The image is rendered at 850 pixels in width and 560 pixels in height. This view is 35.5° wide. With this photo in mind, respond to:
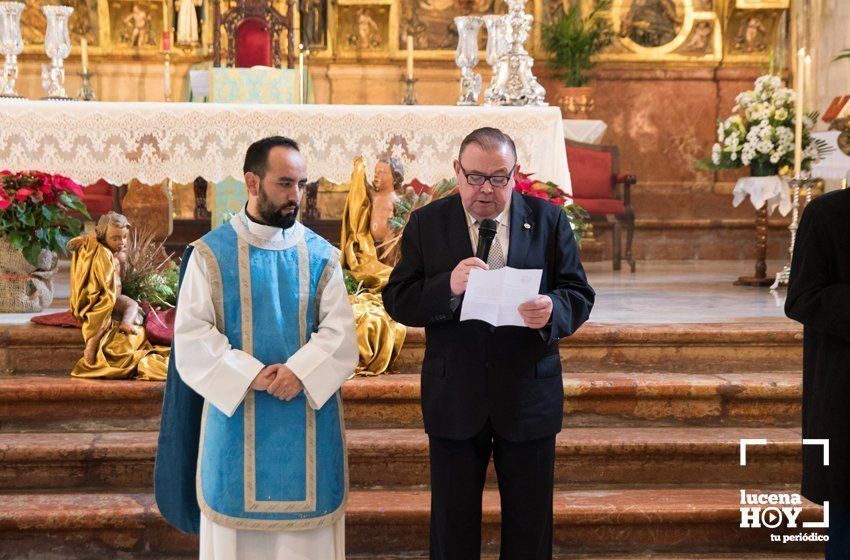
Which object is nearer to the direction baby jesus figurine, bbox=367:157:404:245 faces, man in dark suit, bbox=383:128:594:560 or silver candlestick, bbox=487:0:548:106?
the man in dark suit

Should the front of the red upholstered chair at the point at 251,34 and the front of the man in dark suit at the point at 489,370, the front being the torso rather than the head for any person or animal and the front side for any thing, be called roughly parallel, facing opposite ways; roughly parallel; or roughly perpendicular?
roughly parallel

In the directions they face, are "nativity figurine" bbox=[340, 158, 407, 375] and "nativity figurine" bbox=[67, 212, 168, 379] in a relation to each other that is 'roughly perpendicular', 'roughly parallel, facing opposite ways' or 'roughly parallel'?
roughly perpendicular

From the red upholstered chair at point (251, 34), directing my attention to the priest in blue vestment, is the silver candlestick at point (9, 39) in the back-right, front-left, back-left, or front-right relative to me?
front-right

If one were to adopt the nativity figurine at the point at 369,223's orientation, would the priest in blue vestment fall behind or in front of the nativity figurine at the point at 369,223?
in front

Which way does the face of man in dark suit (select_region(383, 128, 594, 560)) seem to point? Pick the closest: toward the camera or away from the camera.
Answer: toward the camera

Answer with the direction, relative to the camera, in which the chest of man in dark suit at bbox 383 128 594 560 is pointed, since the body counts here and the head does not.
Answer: toward the camera

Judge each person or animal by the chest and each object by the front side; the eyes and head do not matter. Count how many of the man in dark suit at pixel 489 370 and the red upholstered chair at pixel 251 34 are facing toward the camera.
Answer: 2

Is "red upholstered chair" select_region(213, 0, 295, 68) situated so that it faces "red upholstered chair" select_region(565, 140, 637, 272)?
no

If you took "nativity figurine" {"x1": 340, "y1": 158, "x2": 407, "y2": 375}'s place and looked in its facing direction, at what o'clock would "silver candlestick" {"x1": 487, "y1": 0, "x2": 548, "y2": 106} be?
The silver candlestick is roughly at 6 o'clock from the nativity figurine.

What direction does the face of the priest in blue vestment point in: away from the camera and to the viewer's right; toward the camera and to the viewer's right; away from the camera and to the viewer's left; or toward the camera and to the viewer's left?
toward the camera and to the viewer's right

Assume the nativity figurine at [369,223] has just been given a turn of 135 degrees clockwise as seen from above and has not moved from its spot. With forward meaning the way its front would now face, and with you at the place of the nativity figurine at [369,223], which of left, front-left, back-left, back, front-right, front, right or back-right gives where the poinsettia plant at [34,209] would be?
left

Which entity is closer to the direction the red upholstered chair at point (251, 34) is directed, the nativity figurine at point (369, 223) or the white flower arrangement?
the nativity figurine

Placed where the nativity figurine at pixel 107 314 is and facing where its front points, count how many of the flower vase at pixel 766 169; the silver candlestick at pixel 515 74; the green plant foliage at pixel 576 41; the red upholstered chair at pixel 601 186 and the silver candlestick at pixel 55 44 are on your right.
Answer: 0

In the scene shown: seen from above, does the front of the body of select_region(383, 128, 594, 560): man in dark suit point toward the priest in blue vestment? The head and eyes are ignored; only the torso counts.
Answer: no

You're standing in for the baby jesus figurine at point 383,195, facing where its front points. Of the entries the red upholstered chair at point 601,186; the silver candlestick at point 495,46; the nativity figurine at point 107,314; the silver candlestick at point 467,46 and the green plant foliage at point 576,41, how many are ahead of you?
1

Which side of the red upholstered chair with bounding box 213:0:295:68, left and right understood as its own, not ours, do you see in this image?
front

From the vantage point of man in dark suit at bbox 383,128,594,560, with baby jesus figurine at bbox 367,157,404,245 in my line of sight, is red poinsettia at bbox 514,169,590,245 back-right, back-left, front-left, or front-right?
front-right

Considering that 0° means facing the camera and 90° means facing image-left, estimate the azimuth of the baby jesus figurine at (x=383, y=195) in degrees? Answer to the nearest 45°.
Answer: approximately 45°

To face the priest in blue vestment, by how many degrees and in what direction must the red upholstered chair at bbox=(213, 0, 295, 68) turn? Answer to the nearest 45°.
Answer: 0° — it already faces them

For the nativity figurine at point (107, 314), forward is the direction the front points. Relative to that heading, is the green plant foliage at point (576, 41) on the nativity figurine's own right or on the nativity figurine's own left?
on the nativity figurine's own left

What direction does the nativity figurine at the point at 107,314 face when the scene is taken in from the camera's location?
facing the viewer and to the right of the viewer
